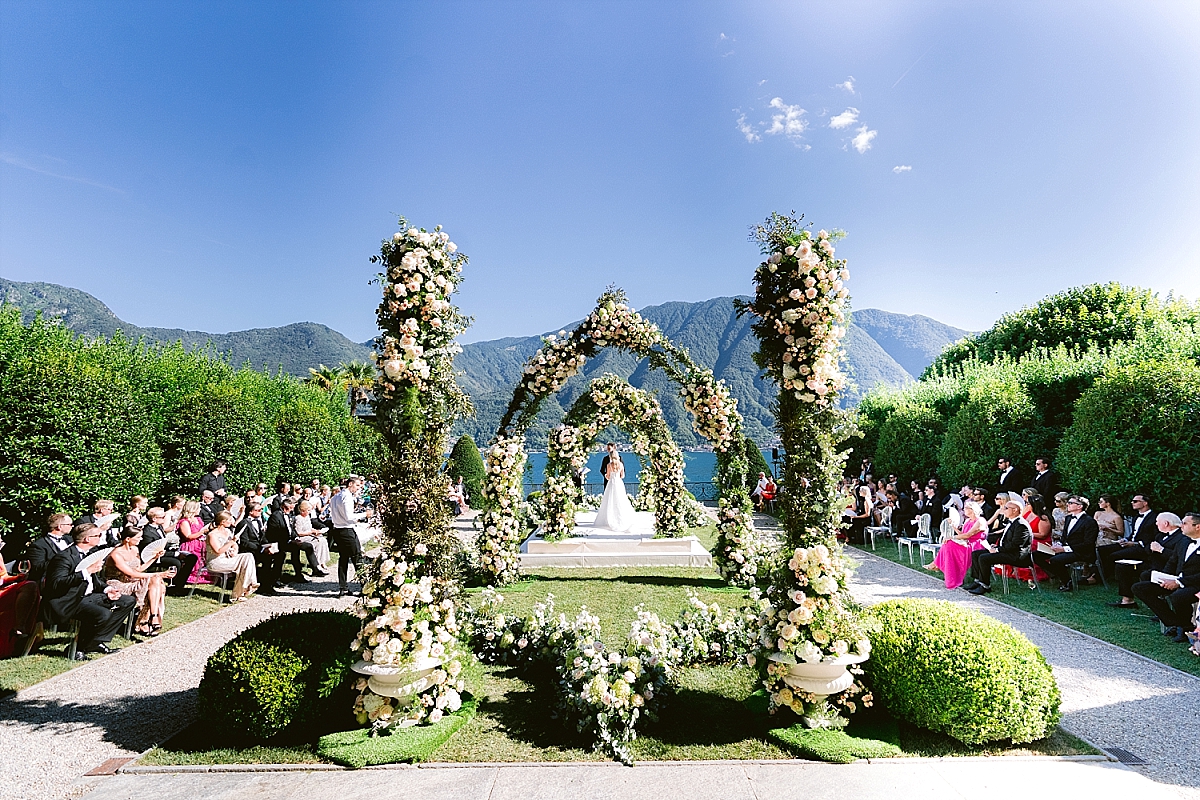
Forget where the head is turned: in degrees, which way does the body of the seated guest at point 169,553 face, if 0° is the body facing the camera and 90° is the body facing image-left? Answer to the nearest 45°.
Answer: approximately 315°

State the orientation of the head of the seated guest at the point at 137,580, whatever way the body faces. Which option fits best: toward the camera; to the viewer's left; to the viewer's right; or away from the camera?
to the viewer's right

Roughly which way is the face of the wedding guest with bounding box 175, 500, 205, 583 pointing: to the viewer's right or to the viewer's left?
to the viewer's right

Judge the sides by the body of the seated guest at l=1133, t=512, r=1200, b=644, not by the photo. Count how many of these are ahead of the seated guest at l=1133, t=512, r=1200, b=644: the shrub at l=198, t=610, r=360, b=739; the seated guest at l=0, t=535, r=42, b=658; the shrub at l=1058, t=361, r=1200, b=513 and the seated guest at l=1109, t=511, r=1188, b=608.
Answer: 2

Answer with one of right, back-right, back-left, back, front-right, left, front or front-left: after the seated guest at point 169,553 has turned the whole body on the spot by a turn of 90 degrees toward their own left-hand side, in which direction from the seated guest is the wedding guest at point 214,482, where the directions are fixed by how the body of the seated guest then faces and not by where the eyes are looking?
front-left

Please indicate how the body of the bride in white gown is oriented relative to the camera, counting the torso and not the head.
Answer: away from the camera

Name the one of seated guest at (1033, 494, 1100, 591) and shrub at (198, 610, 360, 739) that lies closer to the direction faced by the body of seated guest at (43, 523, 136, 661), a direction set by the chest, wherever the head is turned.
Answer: the seated guest

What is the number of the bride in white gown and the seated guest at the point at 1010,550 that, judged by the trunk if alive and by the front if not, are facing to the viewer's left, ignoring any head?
1

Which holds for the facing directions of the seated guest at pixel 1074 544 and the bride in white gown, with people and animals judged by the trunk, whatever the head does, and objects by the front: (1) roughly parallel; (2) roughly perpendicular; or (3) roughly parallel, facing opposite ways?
roughly perpendicular

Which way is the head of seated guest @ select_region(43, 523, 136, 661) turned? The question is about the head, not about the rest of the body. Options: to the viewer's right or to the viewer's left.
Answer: to the viewer's right

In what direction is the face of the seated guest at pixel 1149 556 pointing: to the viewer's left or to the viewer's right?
to the viewer's left
